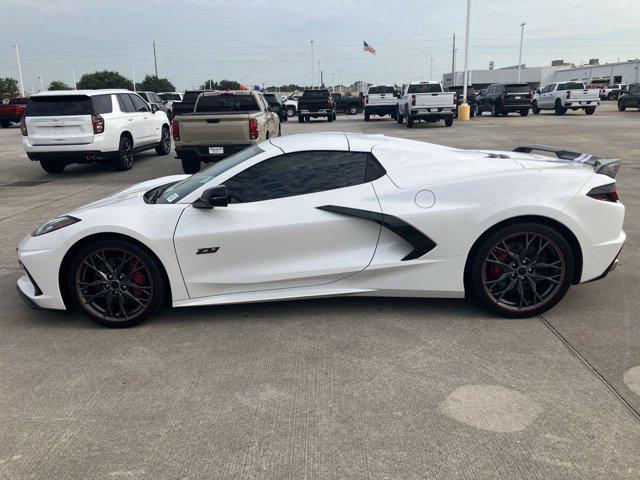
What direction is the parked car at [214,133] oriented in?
away from the camera

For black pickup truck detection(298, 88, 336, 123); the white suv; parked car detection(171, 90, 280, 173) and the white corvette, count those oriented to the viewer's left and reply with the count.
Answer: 1

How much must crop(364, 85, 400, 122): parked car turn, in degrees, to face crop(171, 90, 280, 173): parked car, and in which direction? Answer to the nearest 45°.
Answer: approximately 180°

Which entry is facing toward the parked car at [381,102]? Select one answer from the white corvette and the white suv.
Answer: the white suv

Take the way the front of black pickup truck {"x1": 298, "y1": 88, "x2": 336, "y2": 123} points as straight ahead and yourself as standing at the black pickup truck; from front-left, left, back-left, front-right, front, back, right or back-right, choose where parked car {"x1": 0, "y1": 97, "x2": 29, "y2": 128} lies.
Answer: left

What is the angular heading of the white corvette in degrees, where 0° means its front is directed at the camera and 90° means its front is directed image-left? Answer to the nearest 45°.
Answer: approximately 90°

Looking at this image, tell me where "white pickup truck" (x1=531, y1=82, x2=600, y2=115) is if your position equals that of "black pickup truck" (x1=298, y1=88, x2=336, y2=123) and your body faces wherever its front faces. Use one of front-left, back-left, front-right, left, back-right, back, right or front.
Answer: right

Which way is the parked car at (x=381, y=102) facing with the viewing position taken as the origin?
facing away from the viewer

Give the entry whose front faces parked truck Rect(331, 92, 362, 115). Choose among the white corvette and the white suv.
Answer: the white suv

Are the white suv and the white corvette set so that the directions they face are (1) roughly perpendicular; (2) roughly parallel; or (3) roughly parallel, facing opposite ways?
roughly perpendicular

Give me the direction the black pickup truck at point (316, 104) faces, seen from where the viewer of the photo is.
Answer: facing away from the viewer

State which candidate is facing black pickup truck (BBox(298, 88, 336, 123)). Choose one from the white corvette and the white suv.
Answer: the white suv
